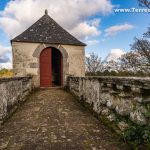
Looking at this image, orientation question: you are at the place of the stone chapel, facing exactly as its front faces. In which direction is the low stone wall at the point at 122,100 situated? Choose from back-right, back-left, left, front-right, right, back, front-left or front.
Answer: front

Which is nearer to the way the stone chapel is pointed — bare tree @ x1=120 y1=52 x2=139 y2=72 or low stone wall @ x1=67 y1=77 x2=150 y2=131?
the low stone wall

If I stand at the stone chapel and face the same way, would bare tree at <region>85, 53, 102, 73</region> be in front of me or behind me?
behind

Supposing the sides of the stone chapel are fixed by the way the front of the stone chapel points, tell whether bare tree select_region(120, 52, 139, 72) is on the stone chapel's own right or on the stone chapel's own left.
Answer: on the stone chapel's own left

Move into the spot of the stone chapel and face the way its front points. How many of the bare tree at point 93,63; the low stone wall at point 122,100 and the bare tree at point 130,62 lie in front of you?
1

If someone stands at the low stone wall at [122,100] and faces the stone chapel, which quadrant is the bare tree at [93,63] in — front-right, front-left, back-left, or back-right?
front-right

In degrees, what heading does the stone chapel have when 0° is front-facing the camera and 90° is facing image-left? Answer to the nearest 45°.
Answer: approximately 0°
